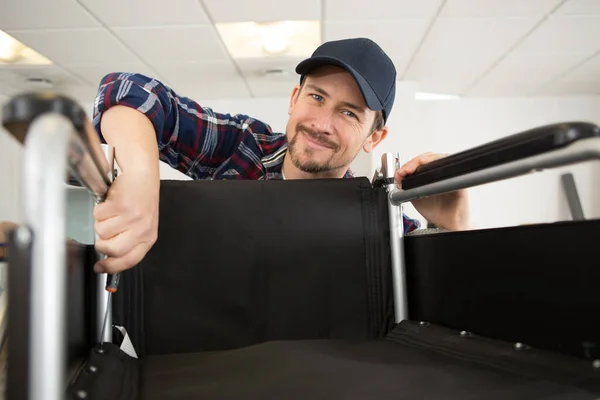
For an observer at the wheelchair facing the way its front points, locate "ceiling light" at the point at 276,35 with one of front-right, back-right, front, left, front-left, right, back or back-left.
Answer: back

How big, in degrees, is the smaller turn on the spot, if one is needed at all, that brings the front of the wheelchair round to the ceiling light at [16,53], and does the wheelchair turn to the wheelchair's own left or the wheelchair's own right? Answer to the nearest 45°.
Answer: approximately 135° to the wheelchair's own right

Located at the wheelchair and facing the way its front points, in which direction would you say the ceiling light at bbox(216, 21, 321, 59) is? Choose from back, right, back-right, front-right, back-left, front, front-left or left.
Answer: back

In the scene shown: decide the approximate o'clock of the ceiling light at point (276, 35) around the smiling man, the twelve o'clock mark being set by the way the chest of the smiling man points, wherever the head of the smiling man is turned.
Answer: The ceiling light is roughly at 6 o'clock from the smiling man.

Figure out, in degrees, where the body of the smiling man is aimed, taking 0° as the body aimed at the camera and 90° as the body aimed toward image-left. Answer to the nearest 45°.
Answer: approximately 0°

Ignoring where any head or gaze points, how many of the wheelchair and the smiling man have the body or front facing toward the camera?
2

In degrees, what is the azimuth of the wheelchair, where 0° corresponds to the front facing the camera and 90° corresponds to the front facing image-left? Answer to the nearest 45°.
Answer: approximately 0°

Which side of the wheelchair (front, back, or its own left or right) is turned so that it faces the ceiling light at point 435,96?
back

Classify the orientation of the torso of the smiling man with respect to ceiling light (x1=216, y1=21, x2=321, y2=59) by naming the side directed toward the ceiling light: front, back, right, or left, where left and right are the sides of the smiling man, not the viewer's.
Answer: back
